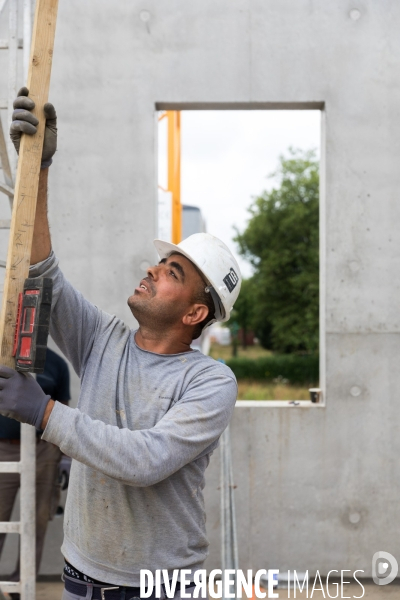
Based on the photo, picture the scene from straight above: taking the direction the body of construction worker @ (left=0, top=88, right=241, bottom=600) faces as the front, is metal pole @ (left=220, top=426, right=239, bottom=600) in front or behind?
behind

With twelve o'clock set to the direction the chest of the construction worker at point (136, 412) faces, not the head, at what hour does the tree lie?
The tree is roughly at 5 o'clock from the construction worker.

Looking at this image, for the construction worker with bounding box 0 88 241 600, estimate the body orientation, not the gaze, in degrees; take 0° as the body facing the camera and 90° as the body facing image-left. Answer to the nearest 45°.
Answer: approximately 45°

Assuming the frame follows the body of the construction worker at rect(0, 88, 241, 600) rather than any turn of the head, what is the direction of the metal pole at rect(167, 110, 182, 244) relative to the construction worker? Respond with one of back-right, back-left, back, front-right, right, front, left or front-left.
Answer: back-right

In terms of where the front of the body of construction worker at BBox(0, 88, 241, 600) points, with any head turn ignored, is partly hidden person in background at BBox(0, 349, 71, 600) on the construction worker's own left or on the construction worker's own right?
on the construction worker's own right

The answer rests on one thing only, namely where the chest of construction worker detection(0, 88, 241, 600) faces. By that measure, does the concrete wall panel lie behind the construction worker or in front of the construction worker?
behind
